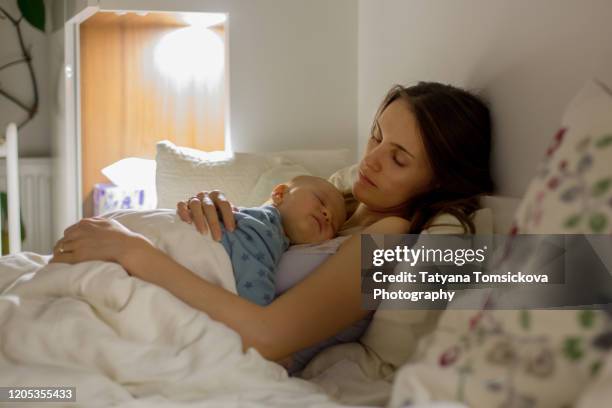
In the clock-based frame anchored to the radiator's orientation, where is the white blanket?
The white blanket is roughly at 12 o'clock from the radiator.

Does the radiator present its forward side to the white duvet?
yes

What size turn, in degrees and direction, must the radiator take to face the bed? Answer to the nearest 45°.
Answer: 0° — it already faces it

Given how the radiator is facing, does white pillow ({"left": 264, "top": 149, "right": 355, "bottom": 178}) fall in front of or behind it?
in front

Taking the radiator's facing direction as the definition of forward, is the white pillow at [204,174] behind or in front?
in front

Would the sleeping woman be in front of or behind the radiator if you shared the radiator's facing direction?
in front

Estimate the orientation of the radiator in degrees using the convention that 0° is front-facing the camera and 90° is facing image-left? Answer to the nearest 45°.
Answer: approximately 0°
